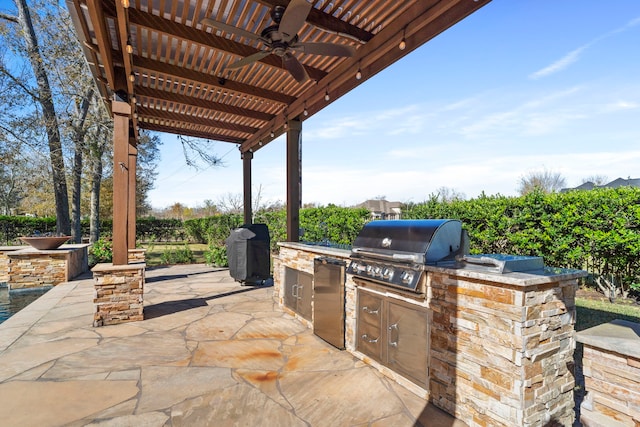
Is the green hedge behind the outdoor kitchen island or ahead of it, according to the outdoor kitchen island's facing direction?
behind

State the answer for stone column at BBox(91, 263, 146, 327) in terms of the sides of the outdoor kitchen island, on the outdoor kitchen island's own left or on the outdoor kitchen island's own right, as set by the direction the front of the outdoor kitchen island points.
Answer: on the outdoor kitchen island's own right

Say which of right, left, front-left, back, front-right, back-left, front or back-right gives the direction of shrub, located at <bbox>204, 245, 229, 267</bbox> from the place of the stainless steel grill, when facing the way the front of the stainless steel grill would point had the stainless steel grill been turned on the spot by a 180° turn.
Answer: left

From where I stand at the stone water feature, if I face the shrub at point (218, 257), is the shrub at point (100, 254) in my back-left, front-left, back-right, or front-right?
front-left

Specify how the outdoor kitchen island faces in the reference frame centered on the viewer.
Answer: facing the viewer and to the left of the viewer

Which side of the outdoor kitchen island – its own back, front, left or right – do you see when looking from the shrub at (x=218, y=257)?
right

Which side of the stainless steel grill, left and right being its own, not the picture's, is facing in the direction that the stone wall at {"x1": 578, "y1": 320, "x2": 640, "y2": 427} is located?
left

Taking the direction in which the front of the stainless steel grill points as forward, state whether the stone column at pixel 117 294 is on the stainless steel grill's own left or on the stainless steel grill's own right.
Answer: on the stainless steel grill's own right

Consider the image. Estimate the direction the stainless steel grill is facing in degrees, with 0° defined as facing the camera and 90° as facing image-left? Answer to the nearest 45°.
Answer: approximately 45°

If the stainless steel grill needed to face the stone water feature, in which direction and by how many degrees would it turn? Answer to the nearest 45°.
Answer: approximately 45° to its right
